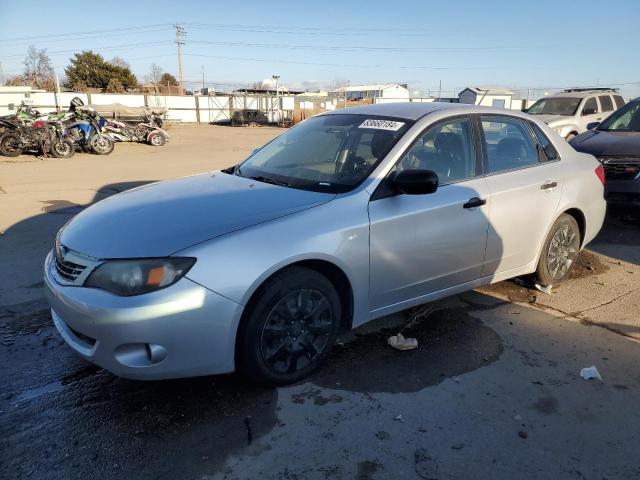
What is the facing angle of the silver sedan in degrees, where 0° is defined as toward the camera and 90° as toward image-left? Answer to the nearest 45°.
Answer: approximately 45°

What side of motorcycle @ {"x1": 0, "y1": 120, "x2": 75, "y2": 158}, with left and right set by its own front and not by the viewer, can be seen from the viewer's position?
right

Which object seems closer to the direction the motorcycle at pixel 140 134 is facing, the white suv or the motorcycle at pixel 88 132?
the white suv

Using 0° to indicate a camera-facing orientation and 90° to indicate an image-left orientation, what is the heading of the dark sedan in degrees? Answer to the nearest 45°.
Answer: approximately 45°

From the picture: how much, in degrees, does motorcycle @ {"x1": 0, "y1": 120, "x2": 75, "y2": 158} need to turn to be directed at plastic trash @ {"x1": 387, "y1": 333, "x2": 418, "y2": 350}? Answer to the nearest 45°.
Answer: approximately 90° to its right
